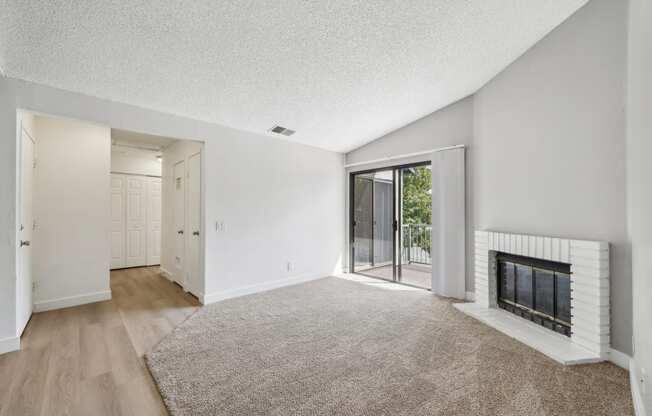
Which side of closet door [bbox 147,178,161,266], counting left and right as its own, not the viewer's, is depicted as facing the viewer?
front

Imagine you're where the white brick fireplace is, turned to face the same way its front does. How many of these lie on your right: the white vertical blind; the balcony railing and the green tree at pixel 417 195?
3

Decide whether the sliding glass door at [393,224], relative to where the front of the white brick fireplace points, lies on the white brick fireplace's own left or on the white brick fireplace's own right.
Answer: on the white brick fireplace's own right

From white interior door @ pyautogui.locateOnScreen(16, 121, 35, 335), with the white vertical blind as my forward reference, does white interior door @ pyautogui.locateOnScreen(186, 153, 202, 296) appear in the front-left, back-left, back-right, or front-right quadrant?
front-left

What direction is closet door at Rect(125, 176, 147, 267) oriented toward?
toward the camera

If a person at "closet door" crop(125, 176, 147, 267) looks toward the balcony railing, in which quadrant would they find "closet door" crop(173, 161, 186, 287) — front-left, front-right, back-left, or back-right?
front-right

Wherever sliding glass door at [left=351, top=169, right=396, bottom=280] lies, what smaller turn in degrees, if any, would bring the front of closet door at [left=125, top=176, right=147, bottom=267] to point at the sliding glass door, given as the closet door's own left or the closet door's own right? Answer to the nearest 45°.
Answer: approximately 45° to the closet door's own left

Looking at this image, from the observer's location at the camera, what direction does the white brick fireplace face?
facing the viewer and to the left of the viewer

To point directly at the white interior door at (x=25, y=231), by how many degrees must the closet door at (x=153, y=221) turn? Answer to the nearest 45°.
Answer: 0° — it already faces it

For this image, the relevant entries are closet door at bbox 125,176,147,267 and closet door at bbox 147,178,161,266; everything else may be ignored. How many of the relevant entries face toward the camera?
2

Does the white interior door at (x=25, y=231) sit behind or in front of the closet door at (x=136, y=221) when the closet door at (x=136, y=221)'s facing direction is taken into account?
in front

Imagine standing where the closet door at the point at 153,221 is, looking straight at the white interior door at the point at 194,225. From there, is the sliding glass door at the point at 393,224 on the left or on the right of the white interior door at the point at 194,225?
left

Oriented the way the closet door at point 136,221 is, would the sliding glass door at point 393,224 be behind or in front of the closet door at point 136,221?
in front

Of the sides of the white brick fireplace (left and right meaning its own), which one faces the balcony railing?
right

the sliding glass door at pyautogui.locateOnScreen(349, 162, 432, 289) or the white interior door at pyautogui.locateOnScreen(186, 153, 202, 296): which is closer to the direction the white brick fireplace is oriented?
the white interior door
